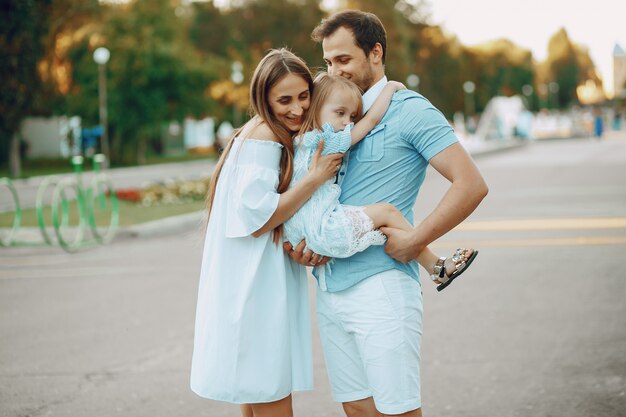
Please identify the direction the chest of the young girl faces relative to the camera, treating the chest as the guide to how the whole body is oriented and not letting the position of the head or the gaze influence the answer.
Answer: to the viewer's right

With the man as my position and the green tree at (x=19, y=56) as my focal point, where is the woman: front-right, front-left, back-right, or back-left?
front-left

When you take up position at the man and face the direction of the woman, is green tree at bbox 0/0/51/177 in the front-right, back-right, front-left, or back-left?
front-right

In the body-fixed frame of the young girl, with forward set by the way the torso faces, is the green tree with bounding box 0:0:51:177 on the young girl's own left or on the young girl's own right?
on the young girl's own left

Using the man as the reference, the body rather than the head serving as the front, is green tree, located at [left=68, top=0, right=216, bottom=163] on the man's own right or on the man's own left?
on the man's own right

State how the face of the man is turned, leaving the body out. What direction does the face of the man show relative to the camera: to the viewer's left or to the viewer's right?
to the viewer's left

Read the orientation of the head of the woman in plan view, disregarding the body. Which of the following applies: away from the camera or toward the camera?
toward the camera

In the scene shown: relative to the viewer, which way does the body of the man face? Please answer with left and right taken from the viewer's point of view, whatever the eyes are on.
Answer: facing the viewer and to the left of the viewer
